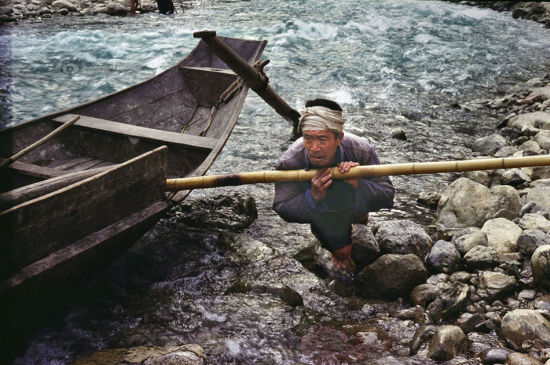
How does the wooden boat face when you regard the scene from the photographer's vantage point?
facing away from the viewer and to the right of the viewer

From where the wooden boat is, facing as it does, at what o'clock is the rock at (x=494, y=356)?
The rock is roughly at 3 o'clock from the wooden boat.

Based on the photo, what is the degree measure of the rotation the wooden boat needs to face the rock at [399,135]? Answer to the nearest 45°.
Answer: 0° — it already faces it

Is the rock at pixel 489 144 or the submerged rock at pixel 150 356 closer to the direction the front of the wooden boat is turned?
the rock

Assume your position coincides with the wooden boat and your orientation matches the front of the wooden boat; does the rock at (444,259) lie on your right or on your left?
on your right

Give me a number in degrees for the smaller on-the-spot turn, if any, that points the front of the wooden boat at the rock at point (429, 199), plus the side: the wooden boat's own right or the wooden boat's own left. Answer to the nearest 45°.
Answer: approximately 45° to the wooden boat's own right

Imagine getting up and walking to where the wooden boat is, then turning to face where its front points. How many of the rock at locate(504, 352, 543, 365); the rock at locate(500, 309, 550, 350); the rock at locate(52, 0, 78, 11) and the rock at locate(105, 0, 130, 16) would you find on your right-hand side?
2

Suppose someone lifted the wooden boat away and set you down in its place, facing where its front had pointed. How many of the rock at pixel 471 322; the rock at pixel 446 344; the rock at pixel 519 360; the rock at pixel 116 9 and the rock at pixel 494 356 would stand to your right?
4

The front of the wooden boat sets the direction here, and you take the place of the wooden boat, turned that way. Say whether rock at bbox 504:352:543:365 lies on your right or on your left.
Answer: on your right

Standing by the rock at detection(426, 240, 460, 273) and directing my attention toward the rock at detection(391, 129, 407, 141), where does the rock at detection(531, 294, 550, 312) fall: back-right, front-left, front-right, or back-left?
back-right
